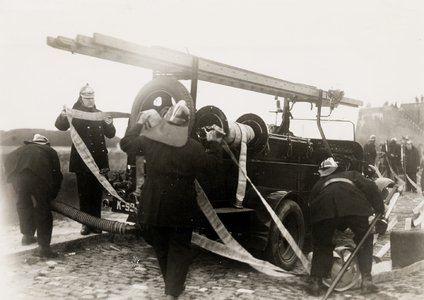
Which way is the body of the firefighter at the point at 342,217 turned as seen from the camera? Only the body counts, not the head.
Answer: away from the camera

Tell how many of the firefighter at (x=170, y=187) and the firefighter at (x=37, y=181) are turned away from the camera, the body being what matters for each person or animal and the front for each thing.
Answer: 2

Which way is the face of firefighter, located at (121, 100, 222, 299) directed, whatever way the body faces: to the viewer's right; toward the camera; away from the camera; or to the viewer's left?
away from the camera

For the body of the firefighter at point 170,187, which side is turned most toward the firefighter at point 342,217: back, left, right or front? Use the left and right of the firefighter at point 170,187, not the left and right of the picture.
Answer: right

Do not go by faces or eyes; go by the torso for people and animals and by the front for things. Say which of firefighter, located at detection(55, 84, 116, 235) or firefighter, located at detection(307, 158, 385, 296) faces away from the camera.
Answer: firefighter, located at detection(307, 158, 385, 296)

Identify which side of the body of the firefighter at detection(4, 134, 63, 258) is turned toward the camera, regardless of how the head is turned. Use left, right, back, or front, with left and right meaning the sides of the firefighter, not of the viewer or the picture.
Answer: back

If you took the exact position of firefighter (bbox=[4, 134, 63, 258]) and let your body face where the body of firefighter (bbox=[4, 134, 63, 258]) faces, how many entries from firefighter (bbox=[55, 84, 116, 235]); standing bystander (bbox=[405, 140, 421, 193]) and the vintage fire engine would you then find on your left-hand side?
0

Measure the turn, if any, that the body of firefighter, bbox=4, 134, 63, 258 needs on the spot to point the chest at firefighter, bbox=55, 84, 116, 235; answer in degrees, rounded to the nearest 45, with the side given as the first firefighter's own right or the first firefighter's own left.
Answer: approximately 45° to the first firefighter's own right

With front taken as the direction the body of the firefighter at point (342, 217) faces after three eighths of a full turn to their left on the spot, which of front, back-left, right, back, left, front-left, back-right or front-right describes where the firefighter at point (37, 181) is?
front-right

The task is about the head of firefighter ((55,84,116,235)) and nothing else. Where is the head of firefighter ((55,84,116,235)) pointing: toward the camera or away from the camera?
toward the camera

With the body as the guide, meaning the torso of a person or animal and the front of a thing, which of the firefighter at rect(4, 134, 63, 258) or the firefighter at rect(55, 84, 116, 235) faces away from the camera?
the firefighter at rect(4, 134, 63, 258)

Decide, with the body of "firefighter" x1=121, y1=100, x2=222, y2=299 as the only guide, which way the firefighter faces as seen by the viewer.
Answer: away from the camera

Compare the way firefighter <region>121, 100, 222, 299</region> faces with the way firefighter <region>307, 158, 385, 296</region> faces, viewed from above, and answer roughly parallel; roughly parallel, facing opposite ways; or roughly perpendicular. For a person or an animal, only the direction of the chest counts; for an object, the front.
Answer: roughly parallel

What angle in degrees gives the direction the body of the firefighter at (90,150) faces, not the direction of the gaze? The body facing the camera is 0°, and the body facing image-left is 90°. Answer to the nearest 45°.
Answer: approximately 315°

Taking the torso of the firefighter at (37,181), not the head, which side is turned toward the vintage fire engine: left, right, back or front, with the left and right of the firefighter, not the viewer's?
right

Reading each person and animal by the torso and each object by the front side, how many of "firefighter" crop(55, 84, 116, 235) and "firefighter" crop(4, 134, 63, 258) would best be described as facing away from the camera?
1

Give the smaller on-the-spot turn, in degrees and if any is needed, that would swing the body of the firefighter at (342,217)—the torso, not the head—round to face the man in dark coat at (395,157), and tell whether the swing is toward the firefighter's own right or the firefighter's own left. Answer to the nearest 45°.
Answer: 0° — they already face them
